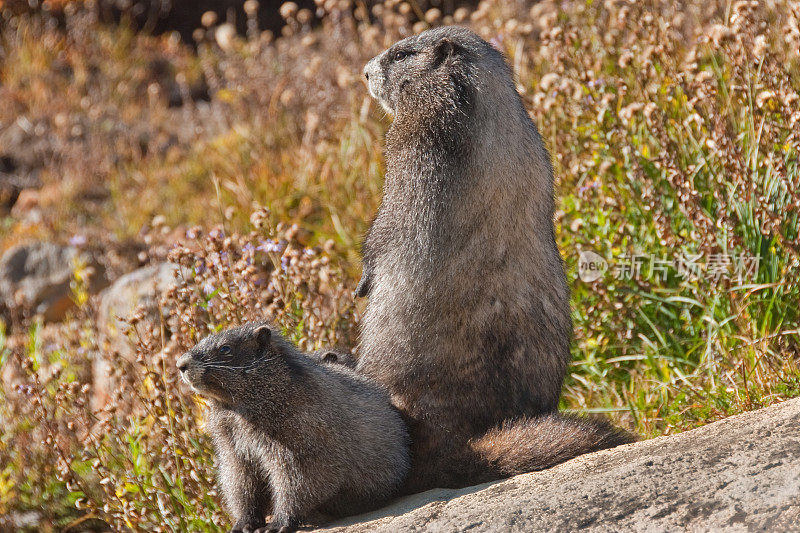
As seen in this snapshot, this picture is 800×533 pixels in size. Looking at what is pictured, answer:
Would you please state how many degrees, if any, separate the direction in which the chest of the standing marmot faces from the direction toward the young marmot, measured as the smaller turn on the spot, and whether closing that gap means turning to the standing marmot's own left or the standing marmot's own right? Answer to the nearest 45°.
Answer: approximately 90° to the standing marmot's own left

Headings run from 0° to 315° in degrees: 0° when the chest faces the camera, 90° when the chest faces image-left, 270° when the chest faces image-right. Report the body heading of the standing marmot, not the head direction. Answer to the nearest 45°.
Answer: approximately 135°
